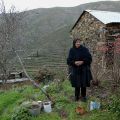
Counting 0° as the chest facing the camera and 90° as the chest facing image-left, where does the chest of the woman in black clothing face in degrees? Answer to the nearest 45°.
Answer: approximately 0°

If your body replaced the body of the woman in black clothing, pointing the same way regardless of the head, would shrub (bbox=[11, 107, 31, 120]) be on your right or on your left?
on your right

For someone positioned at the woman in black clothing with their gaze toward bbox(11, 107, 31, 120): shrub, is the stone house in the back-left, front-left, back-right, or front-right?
back-right

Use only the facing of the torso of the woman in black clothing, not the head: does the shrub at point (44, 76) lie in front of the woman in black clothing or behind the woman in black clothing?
behind

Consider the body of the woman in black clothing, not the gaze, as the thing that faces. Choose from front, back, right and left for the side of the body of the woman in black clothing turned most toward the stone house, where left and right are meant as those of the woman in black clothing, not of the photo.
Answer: back

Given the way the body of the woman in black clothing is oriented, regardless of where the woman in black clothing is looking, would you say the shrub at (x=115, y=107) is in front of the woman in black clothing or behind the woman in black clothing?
in front
